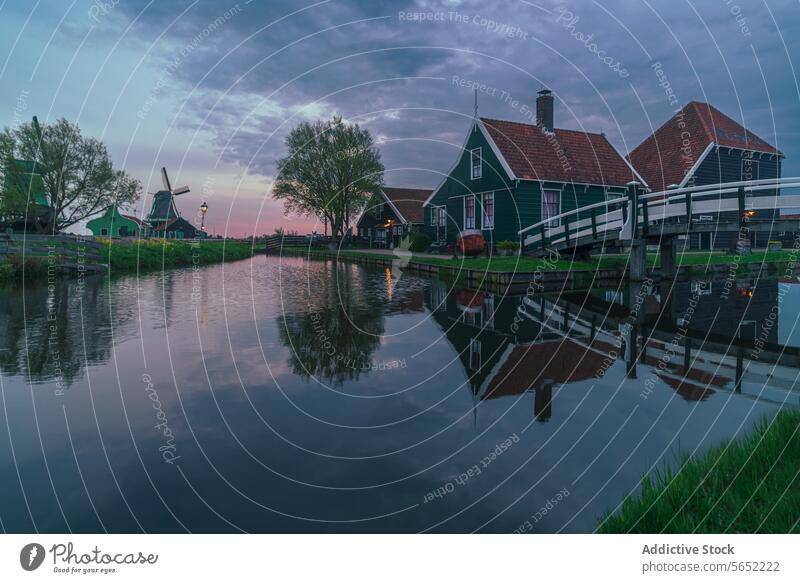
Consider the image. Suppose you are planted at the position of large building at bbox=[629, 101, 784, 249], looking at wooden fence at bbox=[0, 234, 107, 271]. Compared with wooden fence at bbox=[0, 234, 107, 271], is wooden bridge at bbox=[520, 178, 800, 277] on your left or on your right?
left

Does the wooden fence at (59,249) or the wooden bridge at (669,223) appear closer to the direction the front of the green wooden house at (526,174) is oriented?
the wooden fence

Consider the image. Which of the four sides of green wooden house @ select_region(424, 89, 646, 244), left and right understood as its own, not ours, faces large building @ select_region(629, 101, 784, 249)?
back

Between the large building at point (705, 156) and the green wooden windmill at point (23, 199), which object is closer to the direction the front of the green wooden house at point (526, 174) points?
the green wooden windmill

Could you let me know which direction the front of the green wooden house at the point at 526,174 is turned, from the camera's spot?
facing the viewer and to the left of the viewer

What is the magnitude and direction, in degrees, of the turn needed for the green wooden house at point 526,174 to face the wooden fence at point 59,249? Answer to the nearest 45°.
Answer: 0° — it already faces it

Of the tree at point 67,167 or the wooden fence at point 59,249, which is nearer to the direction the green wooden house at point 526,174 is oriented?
the wooden fence

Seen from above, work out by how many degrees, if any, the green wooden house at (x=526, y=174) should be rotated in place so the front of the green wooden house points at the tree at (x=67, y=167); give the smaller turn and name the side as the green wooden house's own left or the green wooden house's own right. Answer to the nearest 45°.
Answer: approximately 45° to the green wooden house's own right

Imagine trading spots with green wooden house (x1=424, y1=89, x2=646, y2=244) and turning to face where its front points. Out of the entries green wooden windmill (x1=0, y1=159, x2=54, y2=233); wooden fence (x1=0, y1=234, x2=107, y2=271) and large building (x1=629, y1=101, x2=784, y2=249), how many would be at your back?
1

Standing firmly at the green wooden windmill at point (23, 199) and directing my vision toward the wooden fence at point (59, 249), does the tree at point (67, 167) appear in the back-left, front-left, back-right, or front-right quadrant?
front-left

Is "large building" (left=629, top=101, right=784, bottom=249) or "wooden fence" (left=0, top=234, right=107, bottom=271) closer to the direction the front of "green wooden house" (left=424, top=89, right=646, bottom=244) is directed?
the wooden fence
